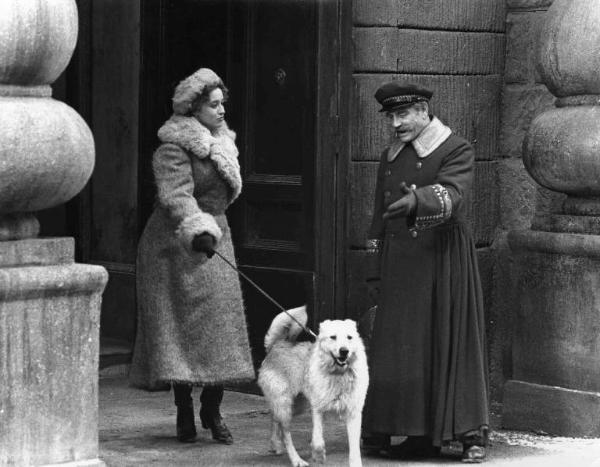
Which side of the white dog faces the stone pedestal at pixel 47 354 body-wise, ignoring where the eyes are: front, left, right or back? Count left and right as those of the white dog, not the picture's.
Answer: right

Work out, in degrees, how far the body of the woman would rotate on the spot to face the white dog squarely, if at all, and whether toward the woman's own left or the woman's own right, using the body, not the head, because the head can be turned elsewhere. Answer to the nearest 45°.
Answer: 0° — they already face it

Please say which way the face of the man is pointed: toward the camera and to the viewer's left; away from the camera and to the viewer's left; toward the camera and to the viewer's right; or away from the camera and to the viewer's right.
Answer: toward the camera and to the viewer's left

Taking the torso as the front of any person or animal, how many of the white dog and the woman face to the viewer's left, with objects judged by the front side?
0

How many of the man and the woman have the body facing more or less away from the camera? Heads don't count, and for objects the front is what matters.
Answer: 0

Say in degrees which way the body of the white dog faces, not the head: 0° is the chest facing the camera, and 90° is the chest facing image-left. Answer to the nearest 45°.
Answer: approximately 315°

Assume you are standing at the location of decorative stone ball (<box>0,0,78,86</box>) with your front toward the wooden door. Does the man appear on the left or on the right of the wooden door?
right

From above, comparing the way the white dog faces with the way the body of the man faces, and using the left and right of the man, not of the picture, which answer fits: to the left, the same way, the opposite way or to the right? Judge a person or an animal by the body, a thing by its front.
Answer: to the left

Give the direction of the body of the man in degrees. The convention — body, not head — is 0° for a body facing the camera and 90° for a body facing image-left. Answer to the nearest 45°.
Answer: approximately 45°

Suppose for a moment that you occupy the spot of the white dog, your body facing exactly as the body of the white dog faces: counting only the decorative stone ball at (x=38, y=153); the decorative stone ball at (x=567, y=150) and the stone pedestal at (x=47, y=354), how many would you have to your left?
1

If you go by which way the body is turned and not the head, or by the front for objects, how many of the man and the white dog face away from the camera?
0

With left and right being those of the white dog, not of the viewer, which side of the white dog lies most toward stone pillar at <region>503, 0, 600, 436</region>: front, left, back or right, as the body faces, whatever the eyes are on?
left
